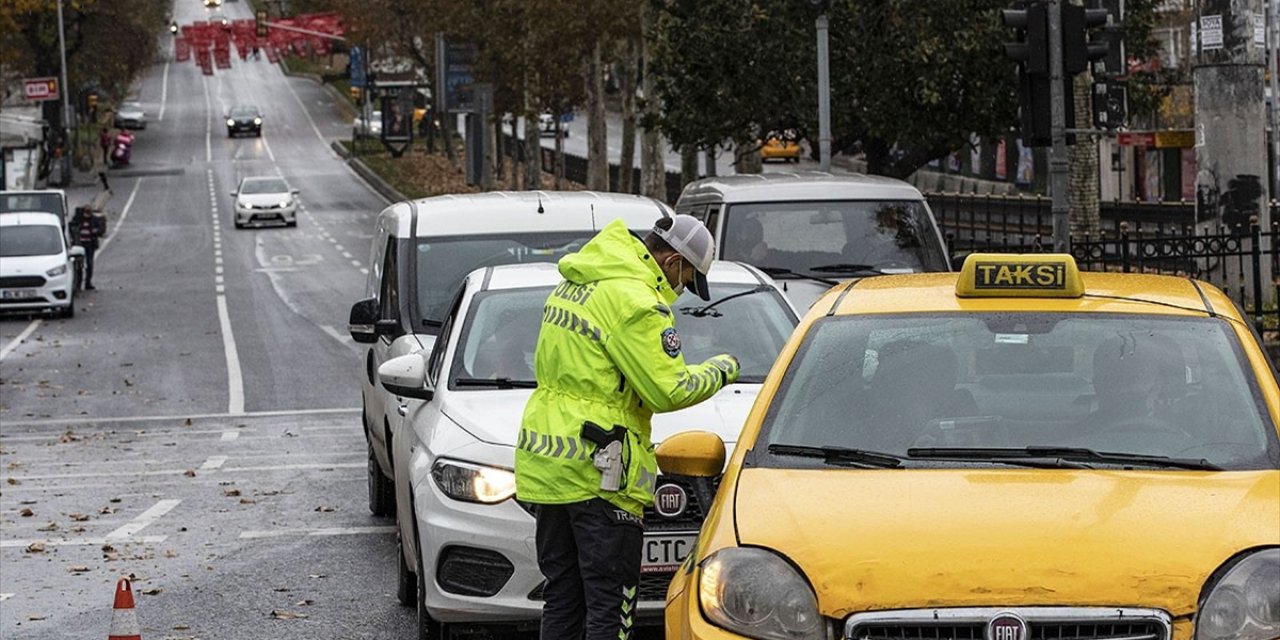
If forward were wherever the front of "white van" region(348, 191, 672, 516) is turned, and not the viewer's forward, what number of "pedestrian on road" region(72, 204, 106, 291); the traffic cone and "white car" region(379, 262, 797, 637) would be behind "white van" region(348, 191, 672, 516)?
1

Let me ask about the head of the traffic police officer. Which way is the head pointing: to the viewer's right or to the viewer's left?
to the viewer's right

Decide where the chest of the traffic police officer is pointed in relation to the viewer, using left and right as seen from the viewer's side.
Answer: facing away from the viewer and to the right of the viewer

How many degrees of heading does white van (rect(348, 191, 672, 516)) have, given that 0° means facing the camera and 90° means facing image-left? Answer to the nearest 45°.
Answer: approximately 0°

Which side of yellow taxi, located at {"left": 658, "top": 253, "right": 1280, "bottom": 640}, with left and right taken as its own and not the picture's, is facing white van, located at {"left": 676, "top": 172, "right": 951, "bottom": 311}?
back

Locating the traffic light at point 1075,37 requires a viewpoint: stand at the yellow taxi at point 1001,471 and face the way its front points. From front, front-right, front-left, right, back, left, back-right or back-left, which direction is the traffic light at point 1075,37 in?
back

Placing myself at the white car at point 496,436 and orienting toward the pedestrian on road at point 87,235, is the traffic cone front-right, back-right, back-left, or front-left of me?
back-left
